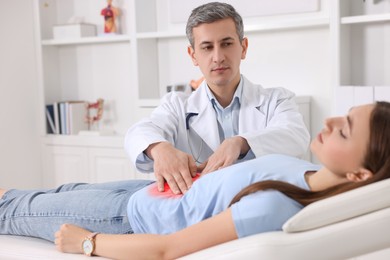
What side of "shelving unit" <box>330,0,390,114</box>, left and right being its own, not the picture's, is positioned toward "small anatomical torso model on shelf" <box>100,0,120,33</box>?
right

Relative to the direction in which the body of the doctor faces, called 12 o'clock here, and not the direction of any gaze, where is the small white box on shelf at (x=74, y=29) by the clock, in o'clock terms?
The small white box on shelf is roughly at 5 o'clock from the doctor.

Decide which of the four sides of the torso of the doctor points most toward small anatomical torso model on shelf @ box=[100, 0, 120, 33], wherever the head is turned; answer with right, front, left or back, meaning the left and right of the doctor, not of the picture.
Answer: back

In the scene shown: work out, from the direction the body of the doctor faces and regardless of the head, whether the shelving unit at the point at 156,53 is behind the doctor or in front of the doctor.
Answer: behind

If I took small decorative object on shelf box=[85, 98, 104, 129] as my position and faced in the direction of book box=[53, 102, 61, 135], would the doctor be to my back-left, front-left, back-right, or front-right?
back-left

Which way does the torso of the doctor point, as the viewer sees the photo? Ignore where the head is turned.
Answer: toward the camera

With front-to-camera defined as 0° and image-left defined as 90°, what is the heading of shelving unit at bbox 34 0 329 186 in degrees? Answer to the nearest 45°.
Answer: approximately 0°

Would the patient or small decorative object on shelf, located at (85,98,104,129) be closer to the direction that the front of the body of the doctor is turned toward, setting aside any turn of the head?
the patient

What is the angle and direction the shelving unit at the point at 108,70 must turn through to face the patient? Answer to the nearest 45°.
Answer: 0° — it already faces them
